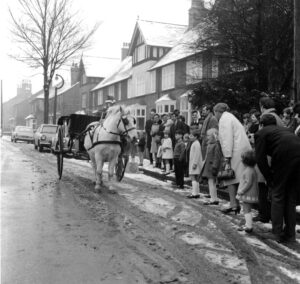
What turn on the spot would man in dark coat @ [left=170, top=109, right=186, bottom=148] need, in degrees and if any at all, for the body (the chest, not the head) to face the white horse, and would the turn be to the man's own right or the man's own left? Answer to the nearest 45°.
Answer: approximately 45° to the man's own left

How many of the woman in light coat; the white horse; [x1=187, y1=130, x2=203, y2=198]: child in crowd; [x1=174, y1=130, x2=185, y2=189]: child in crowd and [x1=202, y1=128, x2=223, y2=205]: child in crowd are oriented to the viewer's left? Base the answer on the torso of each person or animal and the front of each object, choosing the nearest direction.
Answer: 4

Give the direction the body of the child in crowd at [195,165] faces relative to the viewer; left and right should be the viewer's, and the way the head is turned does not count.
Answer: facing to the left of the viewer

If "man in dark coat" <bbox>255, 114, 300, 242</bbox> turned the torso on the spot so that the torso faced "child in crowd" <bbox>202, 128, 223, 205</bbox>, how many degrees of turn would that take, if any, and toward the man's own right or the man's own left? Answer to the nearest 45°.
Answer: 0° — they already face them

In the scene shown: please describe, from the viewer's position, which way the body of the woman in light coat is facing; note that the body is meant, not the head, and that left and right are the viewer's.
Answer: facing to the left of the viewer

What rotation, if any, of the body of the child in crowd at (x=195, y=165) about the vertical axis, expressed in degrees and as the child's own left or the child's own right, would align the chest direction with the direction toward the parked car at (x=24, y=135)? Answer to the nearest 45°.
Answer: approximately 45° to the child's own right

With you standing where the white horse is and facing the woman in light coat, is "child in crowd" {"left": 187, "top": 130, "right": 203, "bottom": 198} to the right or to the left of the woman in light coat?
left

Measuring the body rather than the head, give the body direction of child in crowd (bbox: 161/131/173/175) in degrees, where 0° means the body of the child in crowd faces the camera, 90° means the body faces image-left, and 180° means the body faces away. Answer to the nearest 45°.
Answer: approximately 45°

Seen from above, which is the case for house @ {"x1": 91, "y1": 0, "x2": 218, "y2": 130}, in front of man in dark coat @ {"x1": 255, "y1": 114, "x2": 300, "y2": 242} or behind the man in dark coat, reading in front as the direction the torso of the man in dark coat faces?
in front

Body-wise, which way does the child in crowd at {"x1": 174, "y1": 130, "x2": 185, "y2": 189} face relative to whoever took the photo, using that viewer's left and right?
facing to the left of the viewer

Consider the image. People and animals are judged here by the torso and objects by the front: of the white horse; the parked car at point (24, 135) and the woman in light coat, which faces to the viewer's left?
the woman in light coat

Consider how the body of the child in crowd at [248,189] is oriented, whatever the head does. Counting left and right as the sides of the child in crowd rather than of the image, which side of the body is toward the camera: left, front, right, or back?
left

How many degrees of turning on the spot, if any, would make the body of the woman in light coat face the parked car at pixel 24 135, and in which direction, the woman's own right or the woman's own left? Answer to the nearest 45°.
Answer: approximately 45° to the woman's own right

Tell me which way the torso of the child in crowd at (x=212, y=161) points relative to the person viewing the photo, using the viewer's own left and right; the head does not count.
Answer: facing to the left of the viewer

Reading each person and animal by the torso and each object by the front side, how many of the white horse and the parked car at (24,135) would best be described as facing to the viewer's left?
0

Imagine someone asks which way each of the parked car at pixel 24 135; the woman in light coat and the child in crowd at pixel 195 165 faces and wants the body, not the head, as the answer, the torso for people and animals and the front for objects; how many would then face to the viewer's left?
2

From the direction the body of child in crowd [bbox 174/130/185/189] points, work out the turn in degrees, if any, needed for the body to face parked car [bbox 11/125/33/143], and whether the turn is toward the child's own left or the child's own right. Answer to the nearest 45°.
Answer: approximately 45° to the child's own right
